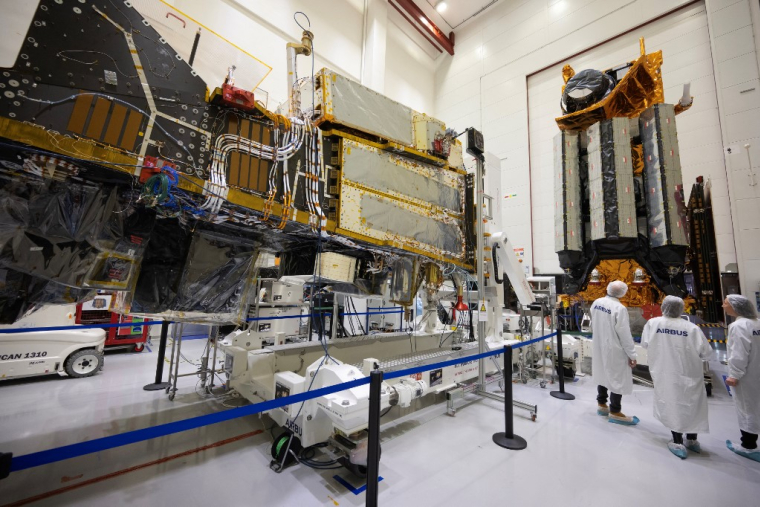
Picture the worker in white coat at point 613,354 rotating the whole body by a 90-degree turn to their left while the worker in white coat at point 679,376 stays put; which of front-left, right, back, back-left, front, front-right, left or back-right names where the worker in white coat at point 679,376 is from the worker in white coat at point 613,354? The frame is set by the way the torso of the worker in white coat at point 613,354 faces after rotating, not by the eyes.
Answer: back

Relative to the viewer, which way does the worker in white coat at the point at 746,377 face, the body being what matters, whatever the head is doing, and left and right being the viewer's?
facing away from the viewer and to the left of the viewer

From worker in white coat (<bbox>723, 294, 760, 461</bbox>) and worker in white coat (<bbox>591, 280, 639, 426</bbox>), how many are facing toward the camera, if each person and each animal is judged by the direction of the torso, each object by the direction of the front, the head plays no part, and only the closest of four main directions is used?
0

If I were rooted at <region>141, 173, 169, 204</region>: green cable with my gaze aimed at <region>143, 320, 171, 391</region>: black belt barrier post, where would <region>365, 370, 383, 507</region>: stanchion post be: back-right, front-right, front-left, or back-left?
back-right

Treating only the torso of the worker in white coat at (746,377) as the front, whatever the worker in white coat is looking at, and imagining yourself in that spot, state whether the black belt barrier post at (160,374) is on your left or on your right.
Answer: on your left

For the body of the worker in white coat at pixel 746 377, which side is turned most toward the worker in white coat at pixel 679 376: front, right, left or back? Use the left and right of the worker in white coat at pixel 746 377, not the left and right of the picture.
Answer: left

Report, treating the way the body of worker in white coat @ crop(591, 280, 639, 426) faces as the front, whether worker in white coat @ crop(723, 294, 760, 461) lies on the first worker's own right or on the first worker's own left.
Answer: on the first worker's own right

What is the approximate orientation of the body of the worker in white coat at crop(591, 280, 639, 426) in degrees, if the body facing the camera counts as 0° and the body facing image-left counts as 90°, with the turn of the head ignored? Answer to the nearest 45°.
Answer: approximately 225°

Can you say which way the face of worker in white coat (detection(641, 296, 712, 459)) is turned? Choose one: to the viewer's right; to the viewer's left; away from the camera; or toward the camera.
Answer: away from the camera

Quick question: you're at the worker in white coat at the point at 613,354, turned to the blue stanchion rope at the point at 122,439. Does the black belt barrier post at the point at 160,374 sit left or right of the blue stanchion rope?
right
